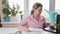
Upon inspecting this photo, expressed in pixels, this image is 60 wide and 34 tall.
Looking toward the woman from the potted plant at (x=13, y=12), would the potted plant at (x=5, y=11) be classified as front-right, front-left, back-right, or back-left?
back-right

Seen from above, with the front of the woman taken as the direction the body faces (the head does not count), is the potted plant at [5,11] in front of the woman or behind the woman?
behind

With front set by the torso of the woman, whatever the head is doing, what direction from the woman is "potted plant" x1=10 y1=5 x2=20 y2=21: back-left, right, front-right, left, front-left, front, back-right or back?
back

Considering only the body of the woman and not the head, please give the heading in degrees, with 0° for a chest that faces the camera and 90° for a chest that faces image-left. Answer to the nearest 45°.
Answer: approximately 315°

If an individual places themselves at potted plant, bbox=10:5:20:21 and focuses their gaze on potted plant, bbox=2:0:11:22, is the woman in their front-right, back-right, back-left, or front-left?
back-left
